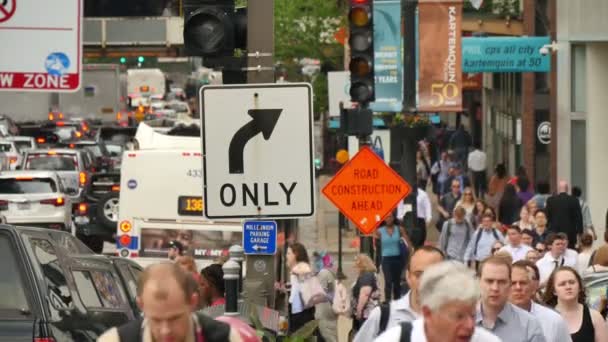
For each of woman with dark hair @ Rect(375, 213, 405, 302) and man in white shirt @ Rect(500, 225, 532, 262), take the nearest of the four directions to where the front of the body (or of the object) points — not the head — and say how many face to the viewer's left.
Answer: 0

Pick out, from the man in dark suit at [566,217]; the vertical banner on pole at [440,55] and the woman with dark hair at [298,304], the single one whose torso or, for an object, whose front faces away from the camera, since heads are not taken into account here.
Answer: the man in dark suit

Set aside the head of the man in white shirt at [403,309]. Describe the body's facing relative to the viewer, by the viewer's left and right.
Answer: facing the viewer

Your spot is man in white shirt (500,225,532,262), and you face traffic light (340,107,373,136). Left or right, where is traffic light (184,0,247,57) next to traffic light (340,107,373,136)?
left

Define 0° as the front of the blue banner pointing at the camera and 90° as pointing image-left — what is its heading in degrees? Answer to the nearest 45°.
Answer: approximately 0°

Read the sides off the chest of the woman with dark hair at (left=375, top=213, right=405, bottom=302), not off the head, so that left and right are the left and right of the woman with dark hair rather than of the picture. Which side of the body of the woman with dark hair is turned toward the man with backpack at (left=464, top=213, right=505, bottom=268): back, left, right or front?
left

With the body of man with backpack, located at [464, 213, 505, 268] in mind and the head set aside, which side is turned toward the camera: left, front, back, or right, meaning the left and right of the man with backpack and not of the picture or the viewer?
front

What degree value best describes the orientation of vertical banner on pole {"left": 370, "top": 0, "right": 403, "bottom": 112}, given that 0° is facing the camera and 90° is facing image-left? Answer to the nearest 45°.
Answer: approximately 0°

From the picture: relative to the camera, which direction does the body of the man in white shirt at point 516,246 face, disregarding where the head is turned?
toward the camera
